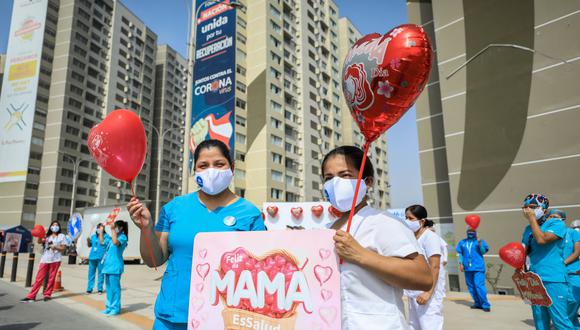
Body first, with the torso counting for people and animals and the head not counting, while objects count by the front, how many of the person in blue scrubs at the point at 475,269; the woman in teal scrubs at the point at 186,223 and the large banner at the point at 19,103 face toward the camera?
3

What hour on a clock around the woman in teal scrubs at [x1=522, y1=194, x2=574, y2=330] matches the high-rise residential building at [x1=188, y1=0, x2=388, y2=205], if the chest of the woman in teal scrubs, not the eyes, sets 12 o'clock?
The high-rise residential building is roughly at 3 o'clock from the woman in teal scrubs.

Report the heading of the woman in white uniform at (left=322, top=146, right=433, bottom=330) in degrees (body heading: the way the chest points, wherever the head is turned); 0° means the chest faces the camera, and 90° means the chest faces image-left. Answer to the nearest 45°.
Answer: approximately 45°

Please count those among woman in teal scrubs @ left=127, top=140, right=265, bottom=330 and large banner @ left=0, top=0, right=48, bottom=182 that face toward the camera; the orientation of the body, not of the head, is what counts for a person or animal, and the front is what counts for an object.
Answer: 2

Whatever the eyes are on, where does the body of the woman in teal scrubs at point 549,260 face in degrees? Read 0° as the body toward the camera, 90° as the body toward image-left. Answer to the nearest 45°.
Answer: approximately 45°

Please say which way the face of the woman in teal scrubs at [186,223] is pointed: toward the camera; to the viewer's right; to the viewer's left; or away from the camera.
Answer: toward the camera

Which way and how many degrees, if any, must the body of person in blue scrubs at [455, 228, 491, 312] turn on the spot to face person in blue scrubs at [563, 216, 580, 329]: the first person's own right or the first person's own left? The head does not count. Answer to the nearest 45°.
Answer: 0° — they already face them

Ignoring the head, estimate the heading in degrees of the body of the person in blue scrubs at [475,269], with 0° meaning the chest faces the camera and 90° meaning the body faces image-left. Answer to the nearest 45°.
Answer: approximately 0°

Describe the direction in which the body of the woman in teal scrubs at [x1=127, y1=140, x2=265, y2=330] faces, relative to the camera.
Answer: toward the camera

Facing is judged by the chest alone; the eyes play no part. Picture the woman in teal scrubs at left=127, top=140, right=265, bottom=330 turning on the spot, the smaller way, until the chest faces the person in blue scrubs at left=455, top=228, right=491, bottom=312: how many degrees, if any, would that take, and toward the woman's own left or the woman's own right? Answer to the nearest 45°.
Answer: approximately 135° to the woman's own left

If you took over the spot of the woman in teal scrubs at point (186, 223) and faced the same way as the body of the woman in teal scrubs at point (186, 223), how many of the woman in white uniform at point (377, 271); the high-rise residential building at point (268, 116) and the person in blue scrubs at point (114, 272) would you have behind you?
2

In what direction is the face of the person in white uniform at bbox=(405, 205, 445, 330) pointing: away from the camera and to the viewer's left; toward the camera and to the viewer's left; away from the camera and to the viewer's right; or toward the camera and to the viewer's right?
toward the camera and to the viewer's left

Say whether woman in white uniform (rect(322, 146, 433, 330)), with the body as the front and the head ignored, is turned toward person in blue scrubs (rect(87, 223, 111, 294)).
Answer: no

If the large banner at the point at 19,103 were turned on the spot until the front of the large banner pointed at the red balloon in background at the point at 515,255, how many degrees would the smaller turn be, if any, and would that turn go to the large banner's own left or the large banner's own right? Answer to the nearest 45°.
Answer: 0° — it already faces it

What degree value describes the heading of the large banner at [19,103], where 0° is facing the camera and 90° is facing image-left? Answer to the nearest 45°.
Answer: approximately 0°

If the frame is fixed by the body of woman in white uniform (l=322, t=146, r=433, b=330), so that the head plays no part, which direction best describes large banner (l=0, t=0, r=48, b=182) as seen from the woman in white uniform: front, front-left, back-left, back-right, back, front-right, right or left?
right
